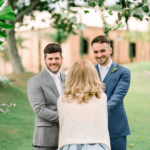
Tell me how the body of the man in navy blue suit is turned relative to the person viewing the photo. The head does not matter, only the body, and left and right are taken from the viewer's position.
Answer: facing the viewer and to the left of the viewer

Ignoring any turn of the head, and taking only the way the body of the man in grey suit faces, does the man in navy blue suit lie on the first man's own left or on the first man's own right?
on the first man's own left

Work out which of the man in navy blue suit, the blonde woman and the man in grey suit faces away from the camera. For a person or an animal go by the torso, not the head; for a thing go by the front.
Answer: the blonde woman

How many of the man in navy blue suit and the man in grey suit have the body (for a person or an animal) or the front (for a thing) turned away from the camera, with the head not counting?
0

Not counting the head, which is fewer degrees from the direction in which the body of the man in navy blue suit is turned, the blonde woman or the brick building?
the blonde woman

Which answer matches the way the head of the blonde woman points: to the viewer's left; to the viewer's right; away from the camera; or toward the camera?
away from the camera

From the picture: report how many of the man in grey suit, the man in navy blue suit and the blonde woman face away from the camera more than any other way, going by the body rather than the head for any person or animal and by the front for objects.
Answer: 1

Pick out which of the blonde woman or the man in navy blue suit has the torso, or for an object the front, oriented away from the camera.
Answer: the blonde woman

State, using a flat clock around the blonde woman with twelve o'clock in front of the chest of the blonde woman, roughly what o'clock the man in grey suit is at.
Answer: The man in grey suit is roughly at 11 o'clock from the blonde woman.

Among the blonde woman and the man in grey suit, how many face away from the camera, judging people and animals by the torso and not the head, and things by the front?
1

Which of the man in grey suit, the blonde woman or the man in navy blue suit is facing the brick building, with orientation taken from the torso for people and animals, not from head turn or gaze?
the blonde woman

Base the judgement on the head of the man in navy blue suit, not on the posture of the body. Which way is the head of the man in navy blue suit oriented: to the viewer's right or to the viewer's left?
to the viewer's left

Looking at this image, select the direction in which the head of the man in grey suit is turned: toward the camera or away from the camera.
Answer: toward the camera

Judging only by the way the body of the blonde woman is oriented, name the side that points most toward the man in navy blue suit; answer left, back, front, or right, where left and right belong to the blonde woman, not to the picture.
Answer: front

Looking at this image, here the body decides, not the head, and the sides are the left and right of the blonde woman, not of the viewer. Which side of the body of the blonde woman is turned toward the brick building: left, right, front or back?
front

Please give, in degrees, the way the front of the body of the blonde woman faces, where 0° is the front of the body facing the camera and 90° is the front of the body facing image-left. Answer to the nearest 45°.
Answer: approximately 180°

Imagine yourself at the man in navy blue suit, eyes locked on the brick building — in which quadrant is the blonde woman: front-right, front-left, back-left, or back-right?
back-left

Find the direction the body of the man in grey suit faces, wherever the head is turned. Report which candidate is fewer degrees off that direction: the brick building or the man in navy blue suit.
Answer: the man in navy blue suit
